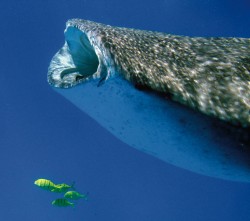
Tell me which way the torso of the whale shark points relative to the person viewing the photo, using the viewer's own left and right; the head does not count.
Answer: facing to the left of the viewer
